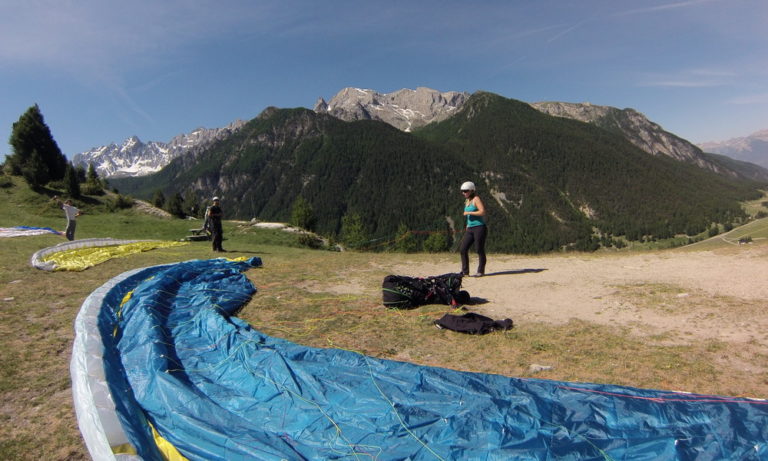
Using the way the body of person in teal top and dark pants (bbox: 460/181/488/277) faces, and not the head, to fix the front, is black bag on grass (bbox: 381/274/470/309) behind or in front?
in front

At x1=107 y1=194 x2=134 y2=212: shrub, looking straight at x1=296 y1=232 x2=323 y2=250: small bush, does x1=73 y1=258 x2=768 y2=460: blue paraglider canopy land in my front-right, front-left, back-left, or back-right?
front-right

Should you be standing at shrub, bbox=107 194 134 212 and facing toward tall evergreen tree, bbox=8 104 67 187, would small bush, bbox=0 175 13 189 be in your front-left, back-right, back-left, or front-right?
front-left

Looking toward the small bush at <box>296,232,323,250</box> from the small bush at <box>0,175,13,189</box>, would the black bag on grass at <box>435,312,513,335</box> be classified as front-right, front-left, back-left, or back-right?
front-right

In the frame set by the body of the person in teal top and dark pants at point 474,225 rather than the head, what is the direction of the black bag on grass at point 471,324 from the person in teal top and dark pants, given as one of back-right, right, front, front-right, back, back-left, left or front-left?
front-left

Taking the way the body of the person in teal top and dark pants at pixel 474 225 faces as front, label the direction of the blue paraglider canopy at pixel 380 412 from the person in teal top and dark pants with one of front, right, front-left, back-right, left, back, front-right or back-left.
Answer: front-left

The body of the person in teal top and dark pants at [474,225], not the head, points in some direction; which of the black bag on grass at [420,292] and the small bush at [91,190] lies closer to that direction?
the black bag on grass

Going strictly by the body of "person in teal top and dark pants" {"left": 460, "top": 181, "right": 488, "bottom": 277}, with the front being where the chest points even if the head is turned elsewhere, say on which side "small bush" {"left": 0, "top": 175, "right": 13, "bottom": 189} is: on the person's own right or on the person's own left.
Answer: on the person's own right

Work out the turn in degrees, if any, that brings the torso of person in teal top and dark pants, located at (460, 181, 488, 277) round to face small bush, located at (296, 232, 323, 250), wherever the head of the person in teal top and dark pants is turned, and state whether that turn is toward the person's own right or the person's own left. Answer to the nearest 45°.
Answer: approximately 90° to the person's own right

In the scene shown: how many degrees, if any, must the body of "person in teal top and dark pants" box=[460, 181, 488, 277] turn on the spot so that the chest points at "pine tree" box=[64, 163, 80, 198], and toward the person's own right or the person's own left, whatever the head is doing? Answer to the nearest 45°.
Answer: approximately 90° to the person's own right

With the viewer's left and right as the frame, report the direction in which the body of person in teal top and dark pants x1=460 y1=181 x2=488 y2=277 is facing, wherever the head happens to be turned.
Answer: facing the viewer and to the left of the viewer
